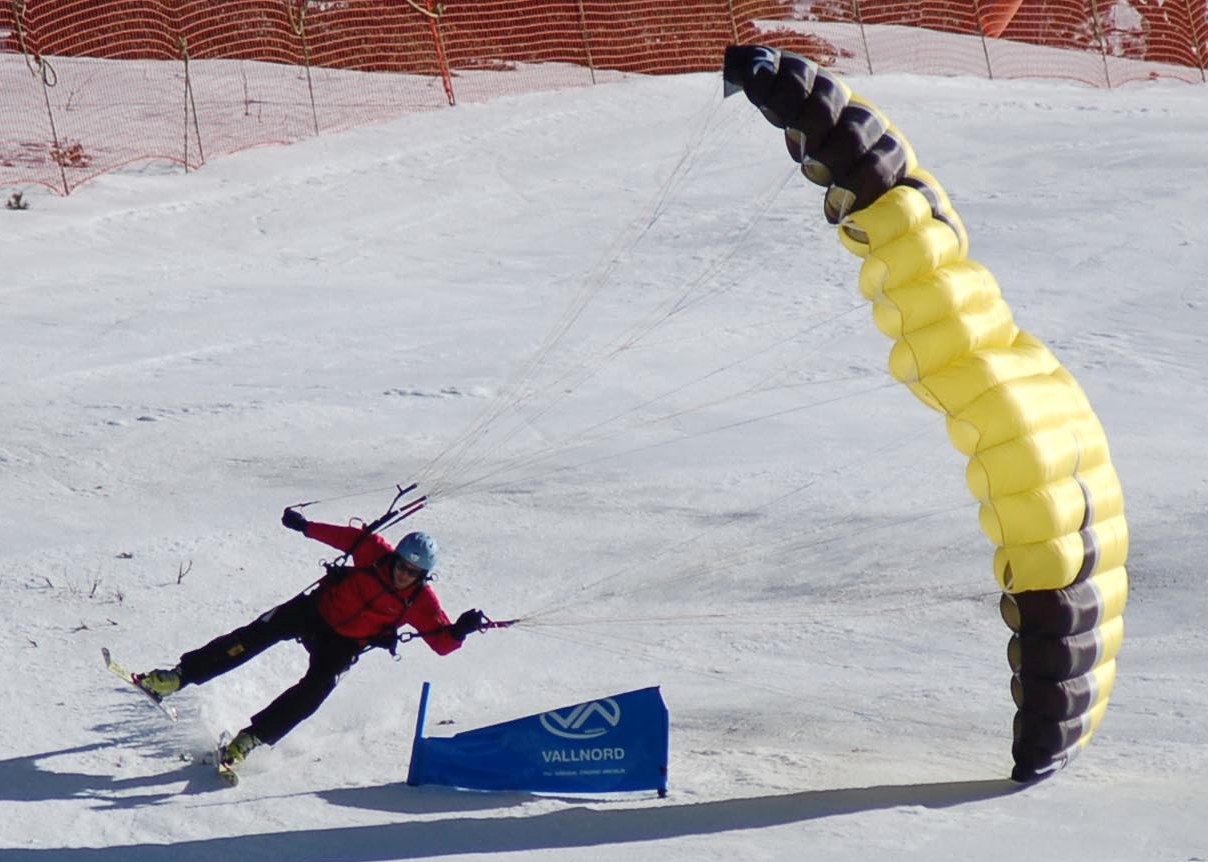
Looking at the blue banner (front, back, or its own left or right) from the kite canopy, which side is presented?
left

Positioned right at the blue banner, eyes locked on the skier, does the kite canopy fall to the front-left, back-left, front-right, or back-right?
back-right

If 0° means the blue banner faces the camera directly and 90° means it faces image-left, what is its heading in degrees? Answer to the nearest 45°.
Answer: approximately 0°

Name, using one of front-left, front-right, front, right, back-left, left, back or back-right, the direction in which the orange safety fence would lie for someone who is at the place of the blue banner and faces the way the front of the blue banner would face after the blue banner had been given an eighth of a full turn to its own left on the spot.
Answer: back-left

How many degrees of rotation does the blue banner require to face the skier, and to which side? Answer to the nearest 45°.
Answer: approximately 135° to its right
